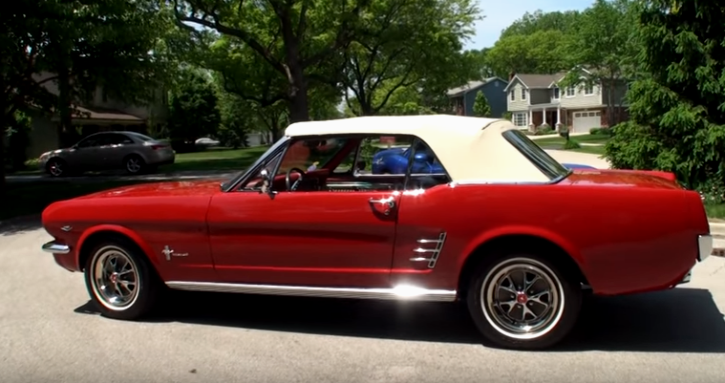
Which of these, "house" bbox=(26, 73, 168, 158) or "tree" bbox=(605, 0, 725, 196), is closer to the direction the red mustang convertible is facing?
the house

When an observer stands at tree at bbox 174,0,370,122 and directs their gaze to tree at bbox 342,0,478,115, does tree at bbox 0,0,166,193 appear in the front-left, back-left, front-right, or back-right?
back-right

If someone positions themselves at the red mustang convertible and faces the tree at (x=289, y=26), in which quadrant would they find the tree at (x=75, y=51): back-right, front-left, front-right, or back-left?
front-left

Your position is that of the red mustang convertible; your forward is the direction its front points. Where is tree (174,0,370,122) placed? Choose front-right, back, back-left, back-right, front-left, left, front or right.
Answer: right

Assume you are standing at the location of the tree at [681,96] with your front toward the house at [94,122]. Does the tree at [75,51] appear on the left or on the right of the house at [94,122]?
left

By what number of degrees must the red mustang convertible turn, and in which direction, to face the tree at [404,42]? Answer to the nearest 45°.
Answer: approximately 90° to its right

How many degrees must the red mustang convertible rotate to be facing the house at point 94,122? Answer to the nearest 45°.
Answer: approximately 45° to its right

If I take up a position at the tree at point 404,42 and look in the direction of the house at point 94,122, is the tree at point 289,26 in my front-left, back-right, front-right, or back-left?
front-left

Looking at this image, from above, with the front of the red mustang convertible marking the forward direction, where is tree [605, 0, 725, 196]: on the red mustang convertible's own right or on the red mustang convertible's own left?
on the red mustang convertible's own right

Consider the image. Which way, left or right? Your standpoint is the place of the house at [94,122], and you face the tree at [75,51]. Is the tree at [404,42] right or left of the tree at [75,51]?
left

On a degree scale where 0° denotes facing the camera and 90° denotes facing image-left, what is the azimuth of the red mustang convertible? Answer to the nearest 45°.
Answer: approximately 90°

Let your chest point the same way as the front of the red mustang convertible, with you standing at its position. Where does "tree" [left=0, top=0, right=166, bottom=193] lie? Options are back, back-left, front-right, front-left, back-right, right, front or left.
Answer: front-right

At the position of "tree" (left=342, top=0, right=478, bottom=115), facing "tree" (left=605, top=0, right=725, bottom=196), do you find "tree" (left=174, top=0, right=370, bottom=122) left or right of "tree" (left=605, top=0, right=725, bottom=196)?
right
